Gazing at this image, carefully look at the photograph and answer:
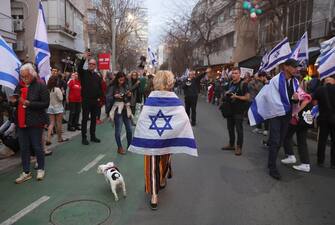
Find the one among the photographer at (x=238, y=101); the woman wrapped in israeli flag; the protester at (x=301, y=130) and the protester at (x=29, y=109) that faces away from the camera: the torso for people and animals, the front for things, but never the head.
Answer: the woman wrapped in israeli flag

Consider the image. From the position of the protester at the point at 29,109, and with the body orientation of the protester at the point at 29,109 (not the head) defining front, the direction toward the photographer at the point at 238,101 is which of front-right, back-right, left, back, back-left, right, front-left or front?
back-left

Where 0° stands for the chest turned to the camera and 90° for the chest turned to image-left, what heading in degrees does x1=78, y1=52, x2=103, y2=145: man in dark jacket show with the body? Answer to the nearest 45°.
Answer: approximately 315°

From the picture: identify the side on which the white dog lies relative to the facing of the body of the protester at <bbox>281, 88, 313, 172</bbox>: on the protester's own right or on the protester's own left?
on the protester's own left

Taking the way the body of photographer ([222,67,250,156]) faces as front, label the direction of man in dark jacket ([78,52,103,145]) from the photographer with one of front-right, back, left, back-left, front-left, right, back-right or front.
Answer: front-right

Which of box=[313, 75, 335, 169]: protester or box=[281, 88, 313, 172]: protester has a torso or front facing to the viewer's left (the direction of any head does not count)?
box=[281, 88, 313, 172]: protester

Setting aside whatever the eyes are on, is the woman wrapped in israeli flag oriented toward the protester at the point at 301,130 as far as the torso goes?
no

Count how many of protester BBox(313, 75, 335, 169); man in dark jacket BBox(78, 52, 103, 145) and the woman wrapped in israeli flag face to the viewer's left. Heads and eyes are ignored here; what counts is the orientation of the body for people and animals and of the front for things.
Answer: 0

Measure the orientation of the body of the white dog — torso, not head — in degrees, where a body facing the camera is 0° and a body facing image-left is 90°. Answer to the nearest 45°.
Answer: approximately 135°

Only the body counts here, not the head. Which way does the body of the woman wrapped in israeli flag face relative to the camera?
away from the camera

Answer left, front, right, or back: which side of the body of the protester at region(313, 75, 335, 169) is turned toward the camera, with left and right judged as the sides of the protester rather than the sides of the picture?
back

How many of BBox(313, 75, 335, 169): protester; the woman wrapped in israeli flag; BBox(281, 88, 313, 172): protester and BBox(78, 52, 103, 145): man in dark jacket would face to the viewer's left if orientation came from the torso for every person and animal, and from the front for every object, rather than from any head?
1
